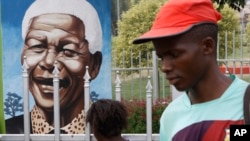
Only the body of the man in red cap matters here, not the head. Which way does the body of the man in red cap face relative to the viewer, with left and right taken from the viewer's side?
facing the viewer and to the left of the viewer
